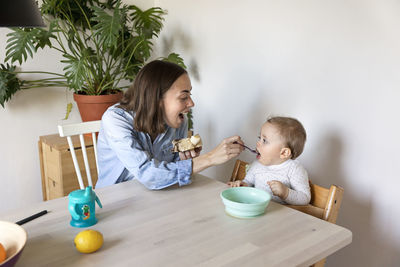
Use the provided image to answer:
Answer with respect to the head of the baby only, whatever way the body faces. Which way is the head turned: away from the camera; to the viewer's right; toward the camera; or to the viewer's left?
to the viewer's left

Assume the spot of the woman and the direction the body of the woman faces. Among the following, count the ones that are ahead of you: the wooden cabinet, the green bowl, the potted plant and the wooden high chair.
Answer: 2

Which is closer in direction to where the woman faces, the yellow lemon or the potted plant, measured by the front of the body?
the yellow lemon

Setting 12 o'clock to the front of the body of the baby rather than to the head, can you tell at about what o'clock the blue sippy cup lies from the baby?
The blue sippy cup is roughly at 12 o'clock from the baby.

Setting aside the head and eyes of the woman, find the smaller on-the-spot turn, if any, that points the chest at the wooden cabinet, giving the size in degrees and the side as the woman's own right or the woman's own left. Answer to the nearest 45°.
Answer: approximately 180°

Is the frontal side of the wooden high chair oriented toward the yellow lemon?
yes

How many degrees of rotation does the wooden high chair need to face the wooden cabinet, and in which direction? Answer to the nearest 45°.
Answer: approximately 90° to its right

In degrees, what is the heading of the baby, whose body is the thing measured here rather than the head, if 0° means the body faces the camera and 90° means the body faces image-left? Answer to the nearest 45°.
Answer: approximately 45°

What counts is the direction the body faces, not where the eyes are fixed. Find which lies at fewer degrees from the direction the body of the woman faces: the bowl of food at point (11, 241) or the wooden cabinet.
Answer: the bowl of food

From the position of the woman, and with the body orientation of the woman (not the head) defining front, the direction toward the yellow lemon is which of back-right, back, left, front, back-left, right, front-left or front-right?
front-right
